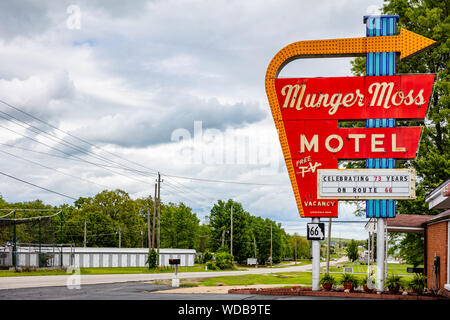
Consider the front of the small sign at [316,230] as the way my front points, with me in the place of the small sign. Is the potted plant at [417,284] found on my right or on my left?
on my left

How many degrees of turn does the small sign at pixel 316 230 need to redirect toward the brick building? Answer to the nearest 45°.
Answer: approximately 135° to its left

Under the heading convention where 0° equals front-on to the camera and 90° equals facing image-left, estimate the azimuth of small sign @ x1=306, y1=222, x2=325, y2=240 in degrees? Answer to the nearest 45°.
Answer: approximately 0°
